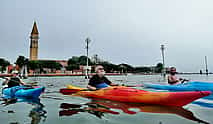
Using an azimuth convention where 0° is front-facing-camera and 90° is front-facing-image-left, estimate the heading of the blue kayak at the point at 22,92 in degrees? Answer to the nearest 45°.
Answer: approximately 270°

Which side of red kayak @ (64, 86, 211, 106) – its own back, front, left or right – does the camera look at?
right
